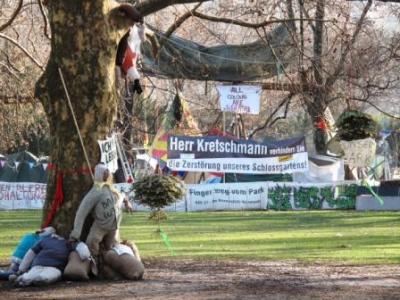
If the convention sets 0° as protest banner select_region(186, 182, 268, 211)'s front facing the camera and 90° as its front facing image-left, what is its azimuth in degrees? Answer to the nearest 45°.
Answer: approximately 0°

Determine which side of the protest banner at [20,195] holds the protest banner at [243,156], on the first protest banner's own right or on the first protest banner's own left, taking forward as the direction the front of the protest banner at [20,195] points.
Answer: on the first protest banner's own left

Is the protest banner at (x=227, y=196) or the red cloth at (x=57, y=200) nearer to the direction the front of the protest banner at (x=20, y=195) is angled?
the red cloth

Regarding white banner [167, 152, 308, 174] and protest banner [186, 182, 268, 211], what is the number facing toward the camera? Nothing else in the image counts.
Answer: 2
